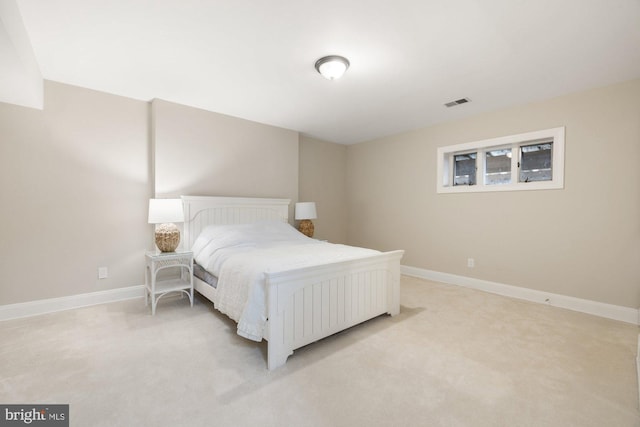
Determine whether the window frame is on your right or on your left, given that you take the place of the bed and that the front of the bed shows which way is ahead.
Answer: on your left

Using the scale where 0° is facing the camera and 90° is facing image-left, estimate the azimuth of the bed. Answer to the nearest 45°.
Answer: approximately 315°

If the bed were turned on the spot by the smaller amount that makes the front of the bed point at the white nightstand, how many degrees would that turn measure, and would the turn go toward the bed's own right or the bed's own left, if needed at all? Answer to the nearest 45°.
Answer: approximately 180°

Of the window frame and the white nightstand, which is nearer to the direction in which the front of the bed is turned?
the window frame
